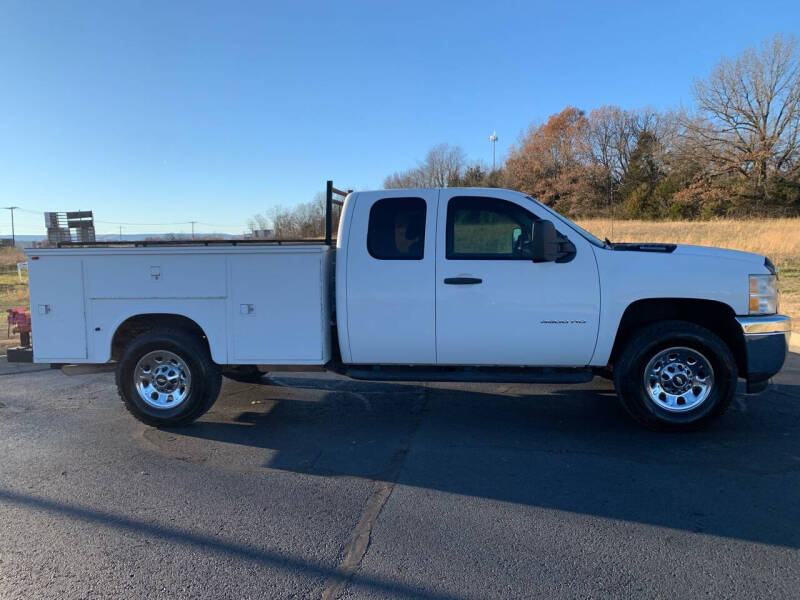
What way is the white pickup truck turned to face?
to the viewer's right
